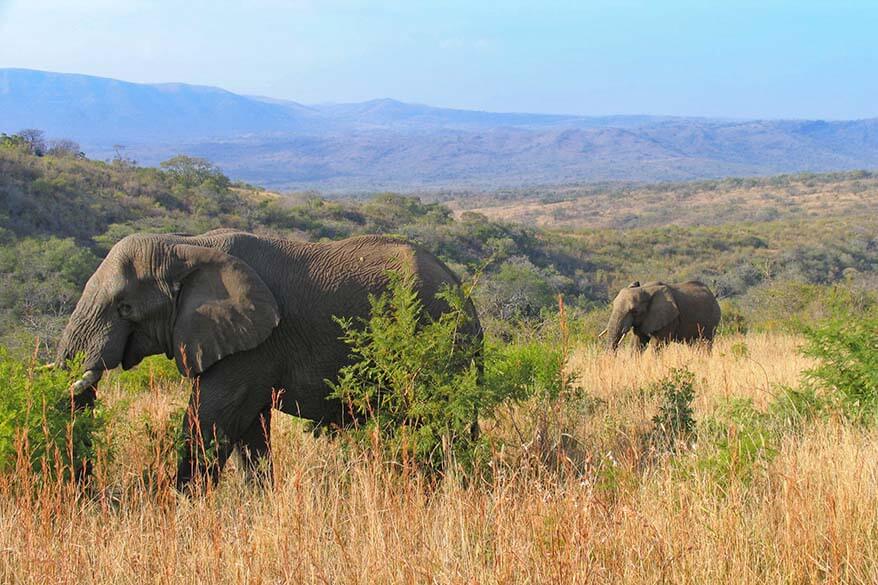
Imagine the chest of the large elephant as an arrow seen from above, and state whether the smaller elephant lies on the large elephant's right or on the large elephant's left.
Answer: on the large elephant's right

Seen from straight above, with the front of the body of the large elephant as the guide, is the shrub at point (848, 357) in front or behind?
behind

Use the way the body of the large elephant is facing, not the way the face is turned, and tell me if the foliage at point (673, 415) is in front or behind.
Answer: behind

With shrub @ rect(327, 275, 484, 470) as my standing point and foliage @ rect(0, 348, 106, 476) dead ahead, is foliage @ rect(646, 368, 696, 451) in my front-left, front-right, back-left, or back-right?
back-right

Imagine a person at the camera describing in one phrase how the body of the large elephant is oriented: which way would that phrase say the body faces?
to the viewer's left

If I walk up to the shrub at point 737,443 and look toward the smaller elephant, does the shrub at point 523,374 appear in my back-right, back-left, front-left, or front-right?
front-left

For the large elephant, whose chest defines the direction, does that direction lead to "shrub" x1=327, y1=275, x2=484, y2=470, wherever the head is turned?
no

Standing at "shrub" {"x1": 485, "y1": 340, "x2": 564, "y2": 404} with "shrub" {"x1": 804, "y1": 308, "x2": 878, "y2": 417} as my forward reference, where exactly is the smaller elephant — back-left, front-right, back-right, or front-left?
front-left

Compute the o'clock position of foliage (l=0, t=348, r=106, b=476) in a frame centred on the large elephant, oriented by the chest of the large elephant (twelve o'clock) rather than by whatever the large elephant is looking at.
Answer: The foliage is roughly at 11 o'clock from the large elephant.

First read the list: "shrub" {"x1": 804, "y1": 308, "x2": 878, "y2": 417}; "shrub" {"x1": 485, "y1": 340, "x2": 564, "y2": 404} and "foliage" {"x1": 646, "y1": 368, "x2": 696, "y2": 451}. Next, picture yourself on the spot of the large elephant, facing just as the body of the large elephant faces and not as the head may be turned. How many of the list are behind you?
3

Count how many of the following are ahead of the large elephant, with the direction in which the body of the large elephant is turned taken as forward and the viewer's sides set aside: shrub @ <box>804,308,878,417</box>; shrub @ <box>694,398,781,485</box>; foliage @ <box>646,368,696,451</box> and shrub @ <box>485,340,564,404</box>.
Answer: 0

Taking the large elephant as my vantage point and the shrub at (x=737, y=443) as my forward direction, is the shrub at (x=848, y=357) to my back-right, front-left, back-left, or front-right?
front-left

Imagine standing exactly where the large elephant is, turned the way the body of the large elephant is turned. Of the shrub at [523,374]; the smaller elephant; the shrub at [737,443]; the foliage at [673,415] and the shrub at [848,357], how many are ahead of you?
0

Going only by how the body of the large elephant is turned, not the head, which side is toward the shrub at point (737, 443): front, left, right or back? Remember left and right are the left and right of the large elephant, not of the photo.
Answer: back

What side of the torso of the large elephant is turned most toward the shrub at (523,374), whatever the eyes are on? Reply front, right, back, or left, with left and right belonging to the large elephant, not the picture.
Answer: back
